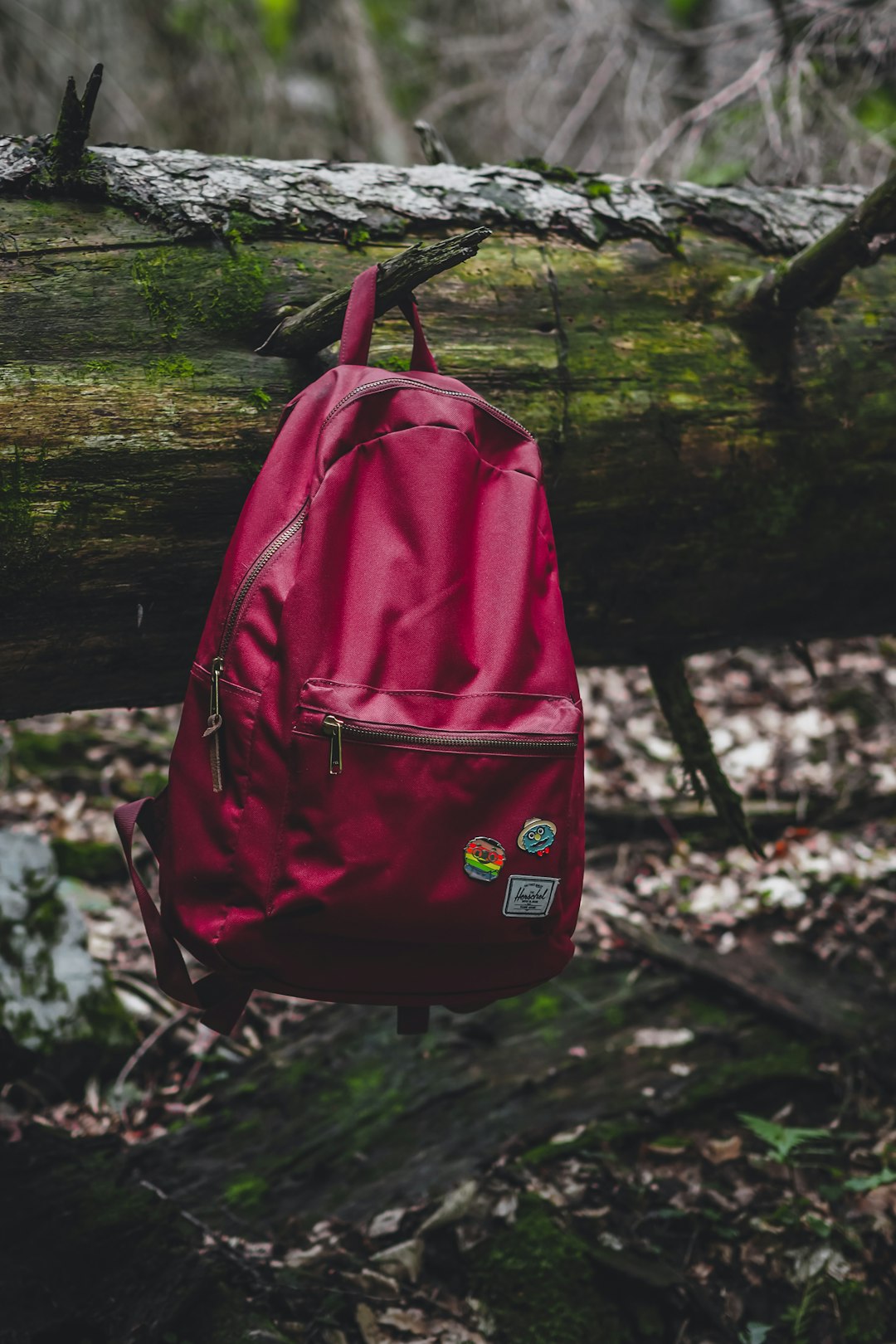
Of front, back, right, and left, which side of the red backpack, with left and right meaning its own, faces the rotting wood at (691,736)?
left

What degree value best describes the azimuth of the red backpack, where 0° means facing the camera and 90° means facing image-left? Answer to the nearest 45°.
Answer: approximately 315°

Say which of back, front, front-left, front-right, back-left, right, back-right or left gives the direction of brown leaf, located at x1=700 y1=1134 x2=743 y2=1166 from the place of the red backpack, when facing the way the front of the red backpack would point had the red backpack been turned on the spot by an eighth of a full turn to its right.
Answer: back-left

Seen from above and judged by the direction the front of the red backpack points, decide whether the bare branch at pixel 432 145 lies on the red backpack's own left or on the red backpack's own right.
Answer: on the red backpack's own left

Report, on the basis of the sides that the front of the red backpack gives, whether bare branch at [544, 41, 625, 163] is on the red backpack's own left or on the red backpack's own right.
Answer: on the red backpack's own left

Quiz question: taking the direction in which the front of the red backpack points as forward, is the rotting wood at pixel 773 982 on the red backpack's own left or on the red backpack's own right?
on the red backpack's own left
